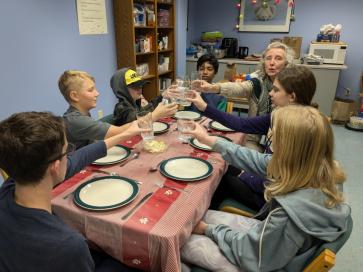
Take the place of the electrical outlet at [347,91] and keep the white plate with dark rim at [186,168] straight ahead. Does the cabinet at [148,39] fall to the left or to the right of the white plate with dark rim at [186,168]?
right

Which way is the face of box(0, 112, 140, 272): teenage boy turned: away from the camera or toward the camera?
away from the camera

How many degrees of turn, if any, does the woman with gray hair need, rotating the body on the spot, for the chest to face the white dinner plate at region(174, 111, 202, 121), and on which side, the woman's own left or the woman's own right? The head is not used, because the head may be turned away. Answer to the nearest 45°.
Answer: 0° — they already face it

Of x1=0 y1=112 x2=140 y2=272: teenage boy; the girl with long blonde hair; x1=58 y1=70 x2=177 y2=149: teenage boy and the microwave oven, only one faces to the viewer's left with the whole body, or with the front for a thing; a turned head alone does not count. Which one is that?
the girl with long blonde hair

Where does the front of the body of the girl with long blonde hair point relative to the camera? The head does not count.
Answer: to the viewer's left

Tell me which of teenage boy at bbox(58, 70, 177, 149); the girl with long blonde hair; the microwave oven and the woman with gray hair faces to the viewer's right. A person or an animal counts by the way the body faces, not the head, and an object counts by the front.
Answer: the teenage boy

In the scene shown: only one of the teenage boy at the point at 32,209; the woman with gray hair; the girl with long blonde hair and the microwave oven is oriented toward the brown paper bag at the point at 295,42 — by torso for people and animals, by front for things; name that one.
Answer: the teenage boy

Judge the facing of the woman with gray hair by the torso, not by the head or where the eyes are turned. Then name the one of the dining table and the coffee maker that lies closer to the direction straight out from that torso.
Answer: the dining table

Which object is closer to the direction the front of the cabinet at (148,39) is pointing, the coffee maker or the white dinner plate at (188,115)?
the white dinner plate

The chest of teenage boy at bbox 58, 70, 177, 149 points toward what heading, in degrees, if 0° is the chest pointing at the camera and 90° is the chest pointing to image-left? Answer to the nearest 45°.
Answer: approximately 270°

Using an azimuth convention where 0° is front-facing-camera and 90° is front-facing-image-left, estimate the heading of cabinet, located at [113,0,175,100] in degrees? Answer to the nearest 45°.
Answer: approximately 315°
